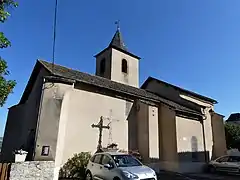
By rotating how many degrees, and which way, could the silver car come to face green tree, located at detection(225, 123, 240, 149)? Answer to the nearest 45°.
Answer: approximately 90° to its left

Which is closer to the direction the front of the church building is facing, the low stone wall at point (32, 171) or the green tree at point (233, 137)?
the low stone wall

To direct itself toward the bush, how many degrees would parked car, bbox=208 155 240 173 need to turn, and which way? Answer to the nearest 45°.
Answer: approximately 45° to its left

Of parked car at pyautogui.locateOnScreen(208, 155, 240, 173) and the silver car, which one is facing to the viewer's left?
the parked car

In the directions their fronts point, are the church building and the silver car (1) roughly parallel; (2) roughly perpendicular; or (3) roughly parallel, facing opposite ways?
roughly perpendicular

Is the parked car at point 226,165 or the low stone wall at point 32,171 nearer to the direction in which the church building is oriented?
the low stone wall

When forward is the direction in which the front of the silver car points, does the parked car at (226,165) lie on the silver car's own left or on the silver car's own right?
on the silver car's own left

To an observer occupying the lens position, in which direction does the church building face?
facing the viewer and to the left of the viewer

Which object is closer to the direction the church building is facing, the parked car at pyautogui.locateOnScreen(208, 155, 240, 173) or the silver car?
the silver car

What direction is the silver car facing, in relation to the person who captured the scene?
facing the viewer and to the right of the viewer

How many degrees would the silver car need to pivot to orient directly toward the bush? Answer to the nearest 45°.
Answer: approximately 180°

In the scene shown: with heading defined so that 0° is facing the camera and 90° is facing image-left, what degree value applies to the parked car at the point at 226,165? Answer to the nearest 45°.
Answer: approximately 90°

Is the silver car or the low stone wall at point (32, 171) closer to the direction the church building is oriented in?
the low stone wall
